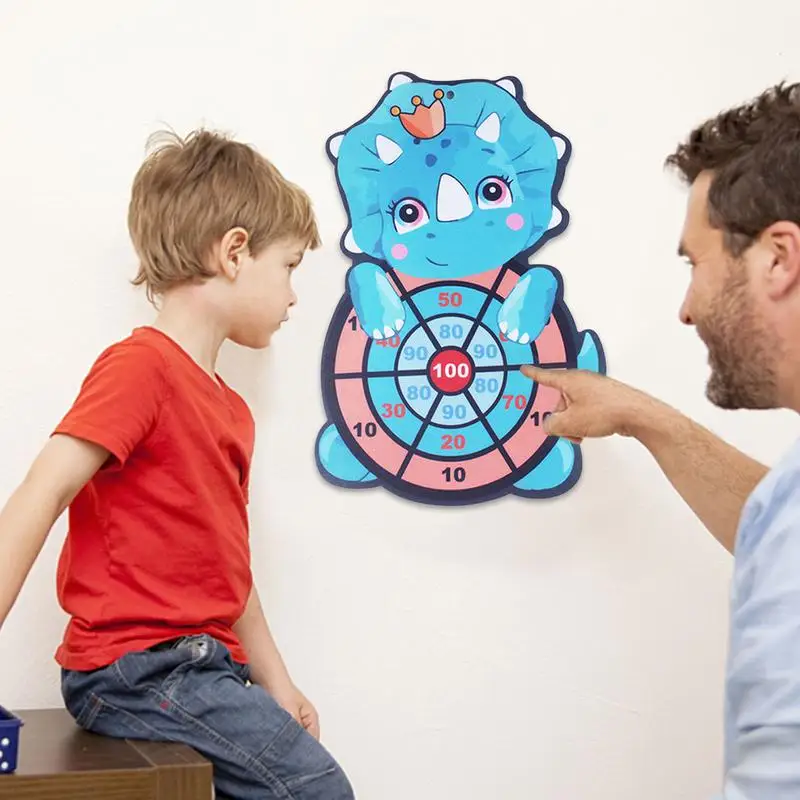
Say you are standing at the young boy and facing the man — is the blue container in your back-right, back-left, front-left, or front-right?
back-right

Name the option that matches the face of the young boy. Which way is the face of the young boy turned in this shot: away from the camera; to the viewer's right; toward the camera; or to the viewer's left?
to the viewer's right

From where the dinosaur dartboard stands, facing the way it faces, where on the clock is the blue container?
The blue container is roughly at 1 o'clock from the dinosaur dartboard.

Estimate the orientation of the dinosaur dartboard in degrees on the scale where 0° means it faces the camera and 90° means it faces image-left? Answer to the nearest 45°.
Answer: approximately 0°

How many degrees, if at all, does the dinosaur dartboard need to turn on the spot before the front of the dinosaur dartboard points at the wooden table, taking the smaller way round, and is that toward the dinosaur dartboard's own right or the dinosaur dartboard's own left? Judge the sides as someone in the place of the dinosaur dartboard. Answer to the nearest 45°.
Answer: approximately 45° to the dinosaur dartboard's own right

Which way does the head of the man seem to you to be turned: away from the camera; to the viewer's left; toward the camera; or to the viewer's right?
to the viewer's left
